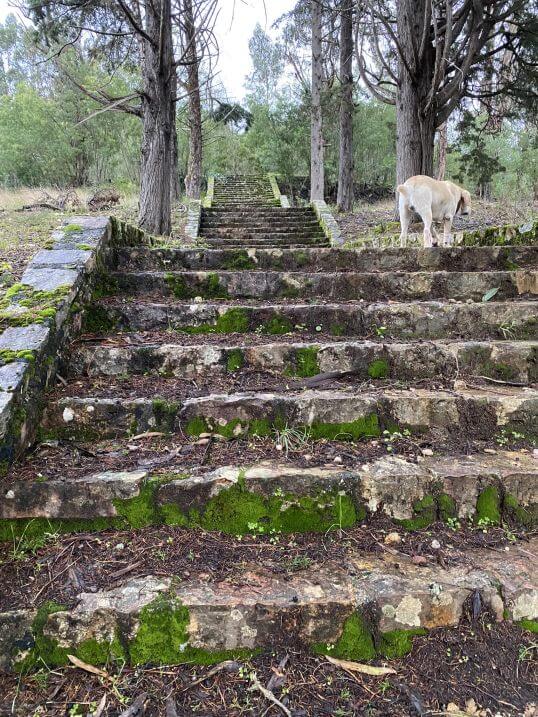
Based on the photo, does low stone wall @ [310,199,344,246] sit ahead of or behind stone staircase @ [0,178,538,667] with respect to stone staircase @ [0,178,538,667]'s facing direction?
behind

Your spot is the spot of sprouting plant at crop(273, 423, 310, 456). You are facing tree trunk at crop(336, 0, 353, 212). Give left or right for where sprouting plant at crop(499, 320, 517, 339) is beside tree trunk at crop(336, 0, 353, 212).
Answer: right

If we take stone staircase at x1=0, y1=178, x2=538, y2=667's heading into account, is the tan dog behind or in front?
behind

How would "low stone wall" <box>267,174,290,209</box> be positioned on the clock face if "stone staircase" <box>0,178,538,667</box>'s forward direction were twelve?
The low stone wall is roughly at 6 o'clock from the stone staircase.

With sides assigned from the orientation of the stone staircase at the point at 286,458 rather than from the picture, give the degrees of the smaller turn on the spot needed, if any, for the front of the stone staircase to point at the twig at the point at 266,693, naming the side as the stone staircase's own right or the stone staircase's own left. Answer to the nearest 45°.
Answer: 0° — it already faces it

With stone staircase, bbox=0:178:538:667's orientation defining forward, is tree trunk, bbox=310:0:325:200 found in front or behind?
behind

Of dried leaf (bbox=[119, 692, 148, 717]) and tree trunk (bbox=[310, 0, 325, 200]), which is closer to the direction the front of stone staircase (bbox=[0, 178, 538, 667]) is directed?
the dried leaf

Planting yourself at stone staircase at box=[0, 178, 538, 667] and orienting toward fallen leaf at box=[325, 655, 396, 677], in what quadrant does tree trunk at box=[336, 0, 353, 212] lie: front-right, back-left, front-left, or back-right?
back-left

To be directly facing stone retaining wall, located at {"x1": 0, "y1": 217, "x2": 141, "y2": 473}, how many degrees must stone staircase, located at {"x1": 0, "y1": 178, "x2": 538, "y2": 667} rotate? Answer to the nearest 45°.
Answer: approximately 135° to its right

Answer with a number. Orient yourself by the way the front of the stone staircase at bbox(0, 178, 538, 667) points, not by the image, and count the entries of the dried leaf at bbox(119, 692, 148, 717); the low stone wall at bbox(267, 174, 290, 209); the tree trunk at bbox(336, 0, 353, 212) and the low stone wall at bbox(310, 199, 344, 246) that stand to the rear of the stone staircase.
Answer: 3

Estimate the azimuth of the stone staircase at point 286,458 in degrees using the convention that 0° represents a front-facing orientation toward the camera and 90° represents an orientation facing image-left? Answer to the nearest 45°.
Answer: approximately 0°

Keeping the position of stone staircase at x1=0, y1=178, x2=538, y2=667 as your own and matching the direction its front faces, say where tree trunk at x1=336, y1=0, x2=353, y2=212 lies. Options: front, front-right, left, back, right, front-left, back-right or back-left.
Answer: back
